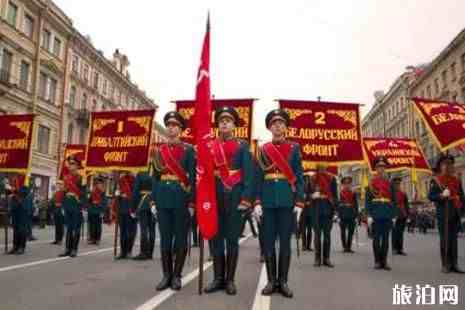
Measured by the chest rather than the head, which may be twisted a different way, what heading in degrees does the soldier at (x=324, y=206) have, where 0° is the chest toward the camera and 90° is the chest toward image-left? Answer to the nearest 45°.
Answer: approximately 0°

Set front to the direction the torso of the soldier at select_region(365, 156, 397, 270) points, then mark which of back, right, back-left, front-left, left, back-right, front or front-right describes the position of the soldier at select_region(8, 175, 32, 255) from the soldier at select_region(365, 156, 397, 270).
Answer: right

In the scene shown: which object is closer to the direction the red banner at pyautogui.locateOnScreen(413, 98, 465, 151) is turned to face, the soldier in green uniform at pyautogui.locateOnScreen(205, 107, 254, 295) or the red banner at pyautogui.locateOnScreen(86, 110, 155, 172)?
the soldier in green uniform

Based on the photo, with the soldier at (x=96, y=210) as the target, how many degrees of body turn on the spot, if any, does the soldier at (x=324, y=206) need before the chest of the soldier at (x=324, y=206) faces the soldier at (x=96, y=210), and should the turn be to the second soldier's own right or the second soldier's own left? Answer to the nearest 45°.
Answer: approximately 135° to the second soldier's own right

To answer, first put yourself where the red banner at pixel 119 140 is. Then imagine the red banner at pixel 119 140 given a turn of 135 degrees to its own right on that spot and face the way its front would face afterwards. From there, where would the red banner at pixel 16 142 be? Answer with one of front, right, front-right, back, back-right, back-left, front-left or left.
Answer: front-left

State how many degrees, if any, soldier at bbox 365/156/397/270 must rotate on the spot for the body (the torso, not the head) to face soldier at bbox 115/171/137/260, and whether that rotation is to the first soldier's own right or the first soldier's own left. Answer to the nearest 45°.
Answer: approximately 90° to the first soldier's own right

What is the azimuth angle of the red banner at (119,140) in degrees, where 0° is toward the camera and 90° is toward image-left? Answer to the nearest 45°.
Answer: approximately 0°

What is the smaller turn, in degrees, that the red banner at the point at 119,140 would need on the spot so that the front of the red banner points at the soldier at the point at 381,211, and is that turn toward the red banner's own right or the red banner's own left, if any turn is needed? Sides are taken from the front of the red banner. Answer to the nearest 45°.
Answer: approximately 45° to the red banner's own left

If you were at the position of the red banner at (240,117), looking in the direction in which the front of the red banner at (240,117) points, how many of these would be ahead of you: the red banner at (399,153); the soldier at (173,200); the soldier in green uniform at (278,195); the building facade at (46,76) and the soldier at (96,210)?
2
